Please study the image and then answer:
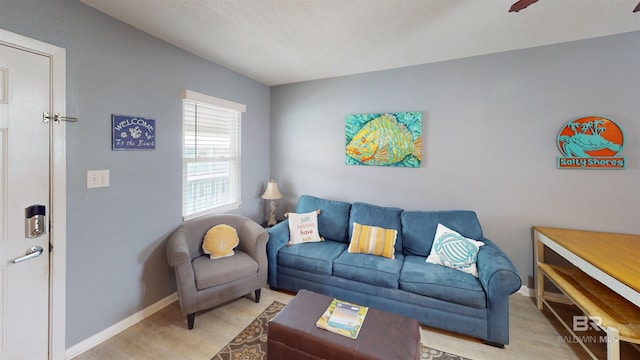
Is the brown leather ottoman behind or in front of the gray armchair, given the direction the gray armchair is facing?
in front

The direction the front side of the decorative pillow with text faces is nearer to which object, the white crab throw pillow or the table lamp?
the white crab throw pillow

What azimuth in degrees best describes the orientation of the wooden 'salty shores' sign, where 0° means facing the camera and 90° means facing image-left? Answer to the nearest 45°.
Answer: approximately 0°

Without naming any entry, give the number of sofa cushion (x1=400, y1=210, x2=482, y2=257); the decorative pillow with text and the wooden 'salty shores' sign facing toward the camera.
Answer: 3

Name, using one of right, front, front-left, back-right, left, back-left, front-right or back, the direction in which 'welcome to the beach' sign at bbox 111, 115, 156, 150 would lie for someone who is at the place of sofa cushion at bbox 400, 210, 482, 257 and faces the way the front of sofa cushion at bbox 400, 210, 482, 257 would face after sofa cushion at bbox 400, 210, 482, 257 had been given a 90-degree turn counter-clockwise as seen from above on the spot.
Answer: back-right

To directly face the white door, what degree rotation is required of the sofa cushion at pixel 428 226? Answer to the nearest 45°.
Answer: approximately 45° to its right

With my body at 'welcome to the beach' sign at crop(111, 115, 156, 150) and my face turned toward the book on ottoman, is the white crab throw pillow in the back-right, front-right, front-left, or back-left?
front-left

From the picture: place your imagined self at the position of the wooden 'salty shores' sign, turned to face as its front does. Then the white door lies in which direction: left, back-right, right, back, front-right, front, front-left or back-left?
front-right

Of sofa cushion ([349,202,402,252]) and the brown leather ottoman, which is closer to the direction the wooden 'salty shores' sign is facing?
the brown leather ottoman

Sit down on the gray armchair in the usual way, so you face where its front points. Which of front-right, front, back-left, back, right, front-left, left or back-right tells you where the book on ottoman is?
front

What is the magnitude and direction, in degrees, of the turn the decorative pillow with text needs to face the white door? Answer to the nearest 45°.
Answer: approximately 45° to its right

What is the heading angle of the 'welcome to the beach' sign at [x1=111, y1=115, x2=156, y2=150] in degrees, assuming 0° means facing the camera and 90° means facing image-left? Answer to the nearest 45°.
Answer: approximately 315°

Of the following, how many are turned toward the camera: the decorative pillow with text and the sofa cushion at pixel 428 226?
2

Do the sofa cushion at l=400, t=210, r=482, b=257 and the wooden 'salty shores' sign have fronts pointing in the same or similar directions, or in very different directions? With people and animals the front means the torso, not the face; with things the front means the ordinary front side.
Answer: same or similar directions

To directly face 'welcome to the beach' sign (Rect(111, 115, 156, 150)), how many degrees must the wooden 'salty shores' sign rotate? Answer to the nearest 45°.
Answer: approximately 45° to its right

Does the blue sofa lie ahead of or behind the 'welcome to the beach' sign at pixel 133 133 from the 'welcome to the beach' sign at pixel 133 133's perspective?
ahead

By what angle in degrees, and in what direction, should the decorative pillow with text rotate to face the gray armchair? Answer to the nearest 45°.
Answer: approximately 45° to its right

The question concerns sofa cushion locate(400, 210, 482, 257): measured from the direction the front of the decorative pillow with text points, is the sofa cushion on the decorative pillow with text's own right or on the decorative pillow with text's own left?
on the decorative pillow with text's own left

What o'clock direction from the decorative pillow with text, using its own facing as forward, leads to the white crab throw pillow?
The white crab throw pillow is roughly at 10 o'clock from the decorative pillow with text.
